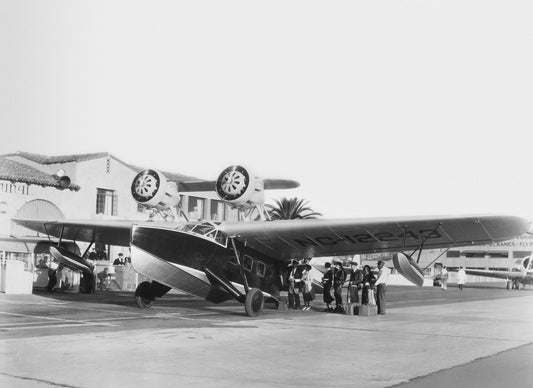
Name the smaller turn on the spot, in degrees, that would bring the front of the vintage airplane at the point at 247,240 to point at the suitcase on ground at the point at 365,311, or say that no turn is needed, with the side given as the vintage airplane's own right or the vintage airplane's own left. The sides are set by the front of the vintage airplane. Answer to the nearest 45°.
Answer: approximately 135° to the vintage airplane's own left

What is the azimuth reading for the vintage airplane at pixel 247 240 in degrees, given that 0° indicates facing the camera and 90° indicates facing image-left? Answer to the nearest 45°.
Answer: approximately 45°

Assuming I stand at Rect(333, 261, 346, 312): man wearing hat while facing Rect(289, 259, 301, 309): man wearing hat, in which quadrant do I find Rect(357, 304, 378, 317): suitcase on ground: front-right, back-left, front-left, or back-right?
back-left
